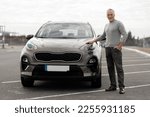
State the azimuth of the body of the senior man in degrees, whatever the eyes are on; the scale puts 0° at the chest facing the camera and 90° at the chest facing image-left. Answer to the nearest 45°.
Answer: approximately 45°
